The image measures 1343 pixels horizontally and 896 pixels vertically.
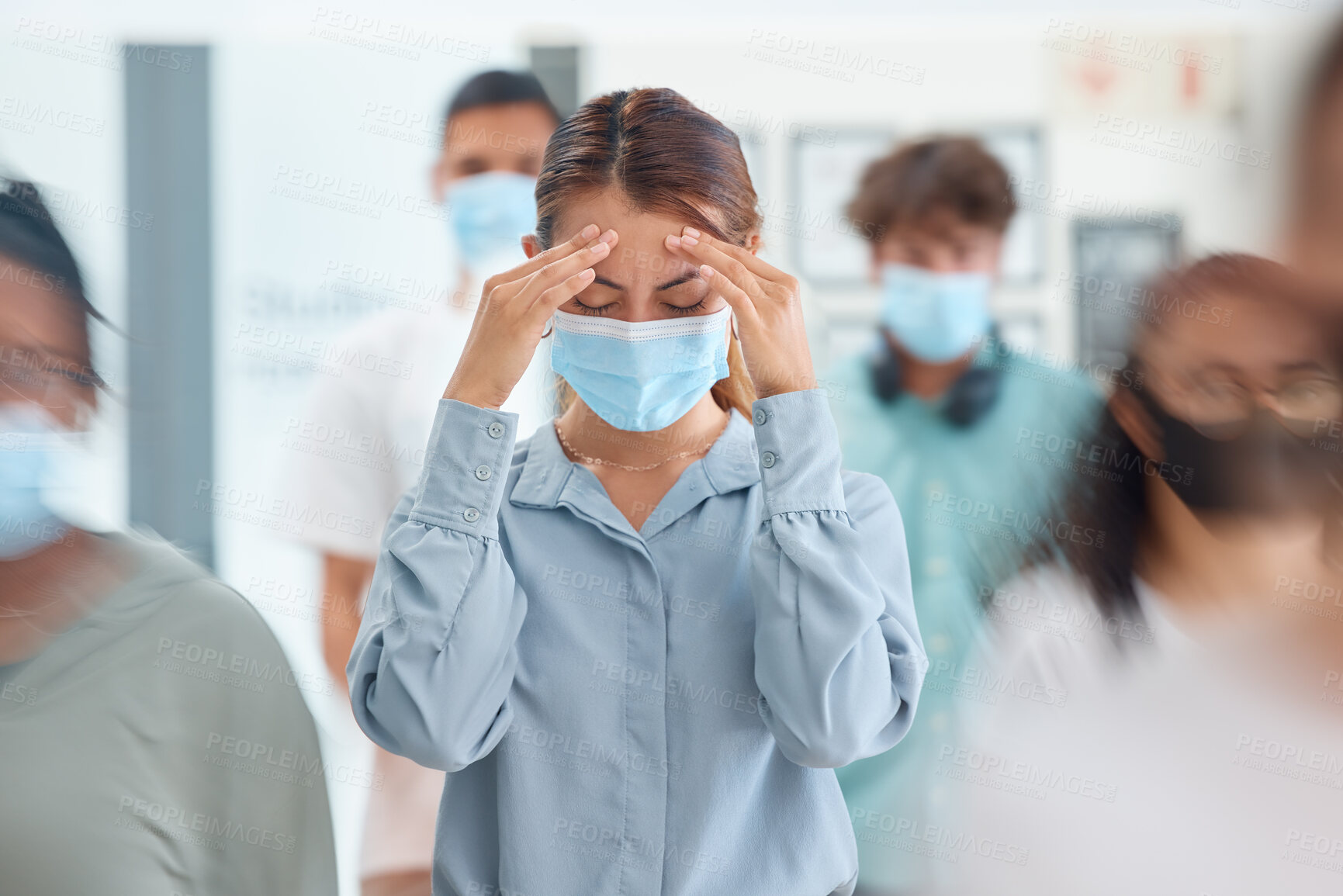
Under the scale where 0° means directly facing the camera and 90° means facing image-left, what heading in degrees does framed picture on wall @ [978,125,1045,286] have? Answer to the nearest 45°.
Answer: approximately 0°

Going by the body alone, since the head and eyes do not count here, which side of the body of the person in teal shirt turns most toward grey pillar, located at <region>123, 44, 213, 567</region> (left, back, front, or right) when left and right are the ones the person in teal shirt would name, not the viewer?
right

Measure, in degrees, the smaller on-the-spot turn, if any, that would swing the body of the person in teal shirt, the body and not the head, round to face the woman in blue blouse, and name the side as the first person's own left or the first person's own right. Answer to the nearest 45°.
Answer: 0° — they already face them
